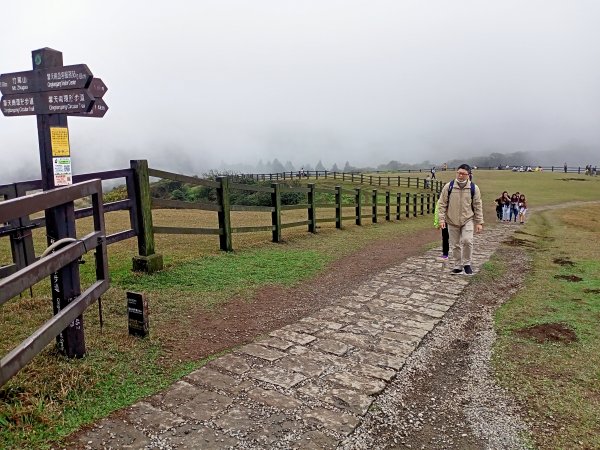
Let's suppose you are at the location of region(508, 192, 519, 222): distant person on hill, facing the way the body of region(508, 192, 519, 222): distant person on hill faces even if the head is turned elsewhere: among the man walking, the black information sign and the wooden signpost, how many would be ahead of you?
3

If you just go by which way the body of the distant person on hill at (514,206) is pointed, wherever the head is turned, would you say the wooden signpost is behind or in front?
in front

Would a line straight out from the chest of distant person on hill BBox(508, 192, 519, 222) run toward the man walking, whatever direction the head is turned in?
yes

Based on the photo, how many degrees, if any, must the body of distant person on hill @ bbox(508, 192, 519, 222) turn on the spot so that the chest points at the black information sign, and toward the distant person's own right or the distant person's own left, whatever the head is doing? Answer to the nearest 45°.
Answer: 0° — they already face it

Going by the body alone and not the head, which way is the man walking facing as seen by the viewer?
toward the camera

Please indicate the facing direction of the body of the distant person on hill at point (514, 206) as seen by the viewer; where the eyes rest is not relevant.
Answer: toward the camera

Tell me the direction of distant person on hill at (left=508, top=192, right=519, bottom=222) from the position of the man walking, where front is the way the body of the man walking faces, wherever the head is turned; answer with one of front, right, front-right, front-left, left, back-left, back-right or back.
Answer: back

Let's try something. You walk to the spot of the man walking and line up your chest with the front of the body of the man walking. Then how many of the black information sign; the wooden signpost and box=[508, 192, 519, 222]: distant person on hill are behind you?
1

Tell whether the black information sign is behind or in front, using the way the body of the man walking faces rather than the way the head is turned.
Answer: in front

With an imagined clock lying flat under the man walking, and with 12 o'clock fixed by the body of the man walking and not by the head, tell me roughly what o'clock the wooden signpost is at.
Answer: The wooden signpost is roughly at 1 o'clock from the man walking.

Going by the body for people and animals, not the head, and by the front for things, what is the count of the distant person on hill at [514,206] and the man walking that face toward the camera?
2

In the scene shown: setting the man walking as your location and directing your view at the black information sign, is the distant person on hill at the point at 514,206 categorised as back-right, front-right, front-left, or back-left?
back-right
